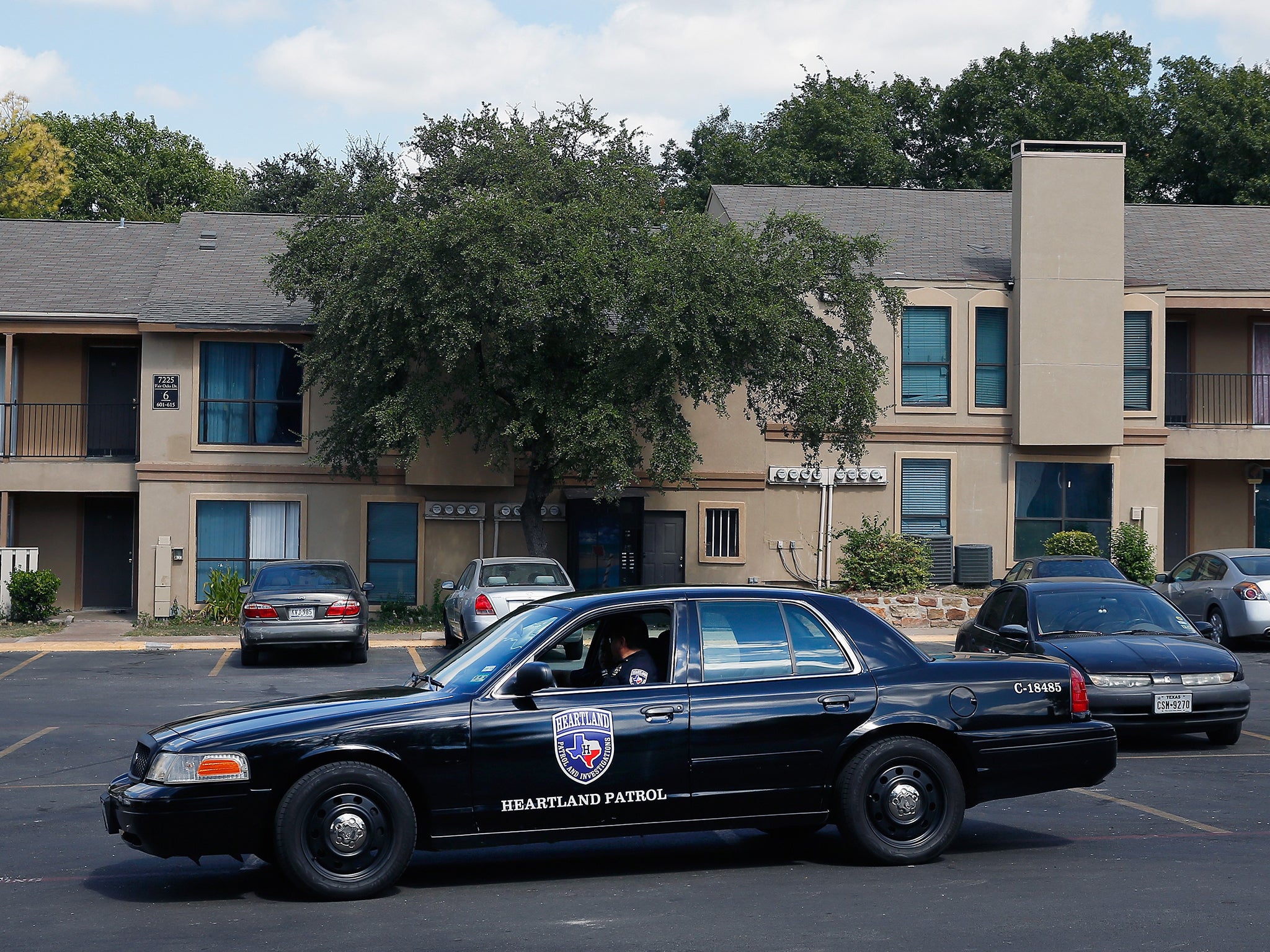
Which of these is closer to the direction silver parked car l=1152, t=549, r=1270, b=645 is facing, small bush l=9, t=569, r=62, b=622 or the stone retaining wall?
the stone retaining wall

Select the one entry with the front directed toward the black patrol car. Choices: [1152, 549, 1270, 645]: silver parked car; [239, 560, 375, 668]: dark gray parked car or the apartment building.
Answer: the apartment building

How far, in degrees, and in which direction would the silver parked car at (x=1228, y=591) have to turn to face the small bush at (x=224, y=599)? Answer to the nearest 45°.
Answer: approximately 45° to its left

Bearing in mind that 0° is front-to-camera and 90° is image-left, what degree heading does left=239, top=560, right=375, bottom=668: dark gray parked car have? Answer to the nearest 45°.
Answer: approximately 180°

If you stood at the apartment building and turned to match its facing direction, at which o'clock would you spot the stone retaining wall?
The stone retaining wall is roughly at 10 o'clock from the apartment building.

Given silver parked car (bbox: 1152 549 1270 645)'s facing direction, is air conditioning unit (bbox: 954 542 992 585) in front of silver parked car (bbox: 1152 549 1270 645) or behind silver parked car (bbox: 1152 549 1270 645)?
in front

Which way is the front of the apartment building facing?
toward the camera

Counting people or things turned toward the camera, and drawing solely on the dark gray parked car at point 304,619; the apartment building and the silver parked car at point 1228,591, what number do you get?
1

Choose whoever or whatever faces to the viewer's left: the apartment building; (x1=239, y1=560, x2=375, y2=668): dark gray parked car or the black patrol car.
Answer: the black patrol car

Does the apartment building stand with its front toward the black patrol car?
yes

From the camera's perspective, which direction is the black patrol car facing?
to the viewer's left

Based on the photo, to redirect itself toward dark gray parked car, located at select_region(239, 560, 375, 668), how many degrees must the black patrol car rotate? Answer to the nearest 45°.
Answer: approximately 90° to its right

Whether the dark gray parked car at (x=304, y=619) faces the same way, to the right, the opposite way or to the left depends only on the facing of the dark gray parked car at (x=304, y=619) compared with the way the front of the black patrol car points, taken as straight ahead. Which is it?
to the right

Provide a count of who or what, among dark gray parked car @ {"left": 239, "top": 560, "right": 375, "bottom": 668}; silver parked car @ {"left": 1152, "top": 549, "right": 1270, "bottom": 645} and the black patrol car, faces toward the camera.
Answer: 0

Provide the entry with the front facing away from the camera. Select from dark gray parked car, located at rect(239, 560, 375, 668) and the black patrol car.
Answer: the dark gray parked car
